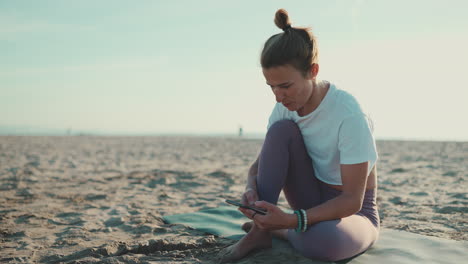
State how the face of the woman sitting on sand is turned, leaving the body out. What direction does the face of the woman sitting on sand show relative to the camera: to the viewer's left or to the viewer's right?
to the viewer's left

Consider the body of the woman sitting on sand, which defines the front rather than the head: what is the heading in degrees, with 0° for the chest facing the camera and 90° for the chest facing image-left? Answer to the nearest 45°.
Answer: approximately 45°
